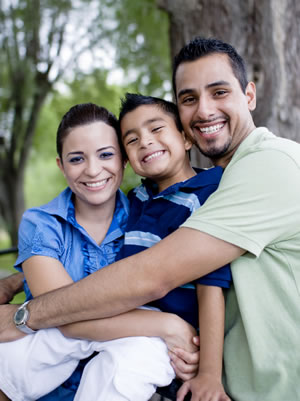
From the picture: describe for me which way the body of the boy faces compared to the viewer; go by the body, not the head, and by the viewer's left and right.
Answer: facing the viewer and to the left of the viewer

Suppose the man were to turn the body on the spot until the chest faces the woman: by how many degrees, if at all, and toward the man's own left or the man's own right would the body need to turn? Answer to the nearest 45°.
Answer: approximately 45° to the man's own right

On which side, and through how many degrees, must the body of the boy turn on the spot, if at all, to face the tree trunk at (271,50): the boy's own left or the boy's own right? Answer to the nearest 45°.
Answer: approximately 180°

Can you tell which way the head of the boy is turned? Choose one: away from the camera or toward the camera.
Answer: toward the camera

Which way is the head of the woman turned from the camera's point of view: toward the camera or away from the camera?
toward the camera

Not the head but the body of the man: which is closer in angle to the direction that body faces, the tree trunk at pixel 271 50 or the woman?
the woman

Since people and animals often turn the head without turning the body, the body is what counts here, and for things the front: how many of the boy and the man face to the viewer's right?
0

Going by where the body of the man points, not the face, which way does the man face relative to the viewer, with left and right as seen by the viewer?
facing to the left of the viewer
